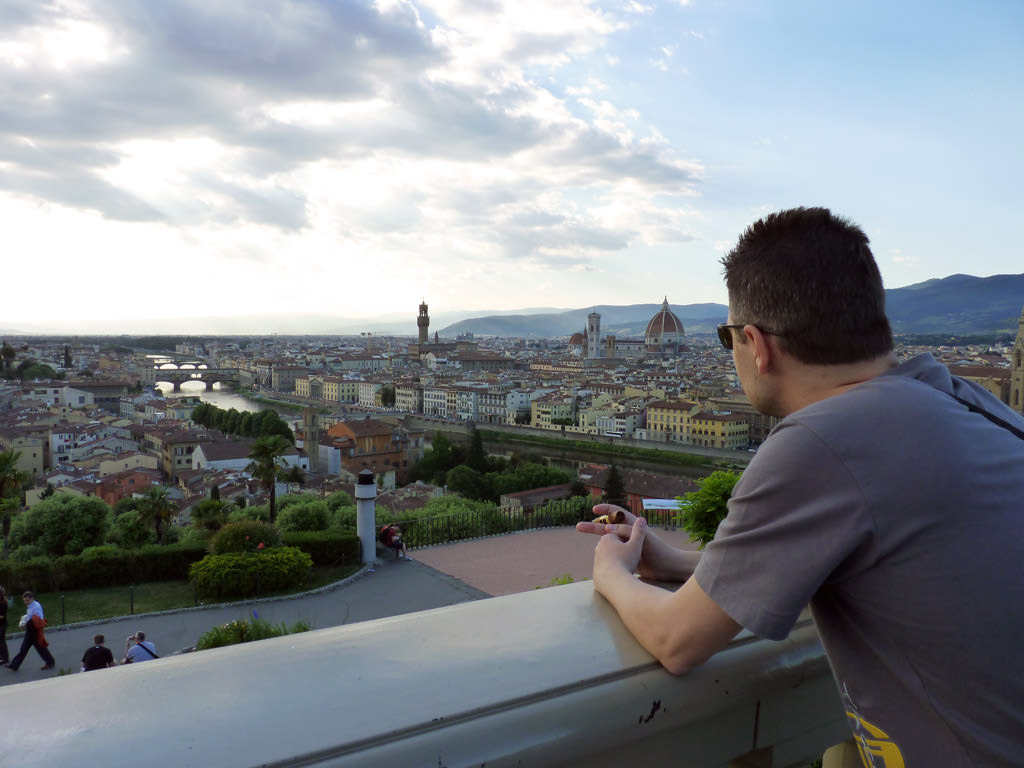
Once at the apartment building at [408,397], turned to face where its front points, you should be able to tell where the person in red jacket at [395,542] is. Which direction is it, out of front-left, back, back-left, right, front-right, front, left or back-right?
front-left

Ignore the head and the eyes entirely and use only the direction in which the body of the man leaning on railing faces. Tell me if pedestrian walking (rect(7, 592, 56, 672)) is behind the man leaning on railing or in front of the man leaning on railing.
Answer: in front

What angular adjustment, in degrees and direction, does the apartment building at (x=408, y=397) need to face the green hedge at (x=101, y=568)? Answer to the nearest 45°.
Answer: approximately 45° to its left

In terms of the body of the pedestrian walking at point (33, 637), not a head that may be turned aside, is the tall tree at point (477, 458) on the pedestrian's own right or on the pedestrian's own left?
on the pedestrian's own right

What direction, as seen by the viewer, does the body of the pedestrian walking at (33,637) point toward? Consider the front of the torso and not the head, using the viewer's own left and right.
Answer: facing to the left of the viewer

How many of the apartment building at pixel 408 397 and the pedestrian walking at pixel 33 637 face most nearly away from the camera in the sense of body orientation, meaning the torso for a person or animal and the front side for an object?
0

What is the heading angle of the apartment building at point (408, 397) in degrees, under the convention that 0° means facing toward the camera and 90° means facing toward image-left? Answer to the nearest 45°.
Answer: approximately 45°

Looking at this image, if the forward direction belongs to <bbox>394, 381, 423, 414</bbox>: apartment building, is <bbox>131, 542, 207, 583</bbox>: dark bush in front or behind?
in front

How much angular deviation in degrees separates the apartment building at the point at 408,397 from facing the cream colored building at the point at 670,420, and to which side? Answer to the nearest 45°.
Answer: approximately 90° to its left

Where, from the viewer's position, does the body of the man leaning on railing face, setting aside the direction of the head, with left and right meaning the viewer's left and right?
facing away from the viewer and to the left of the viewer

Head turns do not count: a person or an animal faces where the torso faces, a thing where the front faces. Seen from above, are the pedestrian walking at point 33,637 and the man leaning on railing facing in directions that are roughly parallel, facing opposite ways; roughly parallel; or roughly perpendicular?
roughly perpendicular

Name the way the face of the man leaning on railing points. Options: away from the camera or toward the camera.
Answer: away from the camera

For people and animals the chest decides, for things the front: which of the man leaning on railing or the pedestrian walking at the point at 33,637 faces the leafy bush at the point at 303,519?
the man leaning on railing

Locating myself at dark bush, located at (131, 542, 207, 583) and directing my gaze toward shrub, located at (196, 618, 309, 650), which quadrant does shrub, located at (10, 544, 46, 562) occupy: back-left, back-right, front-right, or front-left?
back-right
